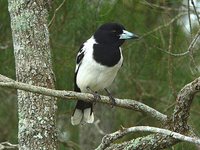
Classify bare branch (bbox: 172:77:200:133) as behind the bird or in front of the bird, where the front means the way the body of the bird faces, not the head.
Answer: in front

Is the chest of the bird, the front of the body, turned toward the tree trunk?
no

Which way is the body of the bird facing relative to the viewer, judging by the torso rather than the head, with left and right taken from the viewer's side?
facing the viewer and to the right of the viewer
